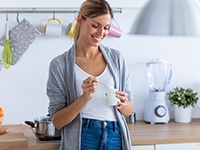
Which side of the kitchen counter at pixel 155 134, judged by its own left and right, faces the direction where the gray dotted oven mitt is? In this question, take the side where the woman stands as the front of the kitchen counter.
right

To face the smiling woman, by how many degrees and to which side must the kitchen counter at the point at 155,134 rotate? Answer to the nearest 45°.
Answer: approximately 45° to its right

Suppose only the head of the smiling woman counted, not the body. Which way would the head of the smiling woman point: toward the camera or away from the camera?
toward the camera

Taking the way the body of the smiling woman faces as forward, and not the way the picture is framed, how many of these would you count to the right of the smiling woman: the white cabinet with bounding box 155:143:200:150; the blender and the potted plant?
0

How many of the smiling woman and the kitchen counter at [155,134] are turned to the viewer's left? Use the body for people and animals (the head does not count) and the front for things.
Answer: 0

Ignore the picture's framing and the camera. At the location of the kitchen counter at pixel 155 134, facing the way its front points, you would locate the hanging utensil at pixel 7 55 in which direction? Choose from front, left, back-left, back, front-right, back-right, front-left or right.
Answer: right

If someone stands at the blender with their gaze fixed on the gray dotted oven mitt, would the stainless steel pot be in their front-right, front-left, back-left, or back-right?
front-left

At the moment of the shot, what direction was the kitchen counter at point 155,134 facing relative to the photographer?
facing the viewer

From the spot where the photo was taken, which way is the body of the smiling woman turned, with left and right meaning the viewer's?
facing the viewer and to the right of the viewer

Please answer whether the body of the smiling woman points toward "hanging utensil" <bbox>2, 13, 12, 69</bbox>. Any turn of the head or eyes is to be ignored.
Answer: no
